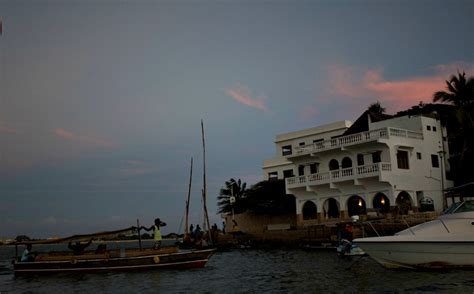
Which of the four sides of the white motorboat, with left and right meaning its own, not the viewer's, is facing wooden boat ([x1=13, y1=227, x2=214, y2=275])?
front

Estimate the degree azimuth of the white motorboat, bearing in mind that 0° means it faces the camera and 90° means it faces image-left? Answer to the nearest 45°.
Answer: approximately 90°

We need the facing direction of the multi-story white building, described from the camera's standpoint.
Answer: facing the viewer and to the left of the viewer

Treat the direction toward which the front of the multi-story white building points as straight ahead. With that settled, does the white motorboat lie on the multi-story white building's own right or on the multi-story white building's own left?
on the multi-story white building's own left

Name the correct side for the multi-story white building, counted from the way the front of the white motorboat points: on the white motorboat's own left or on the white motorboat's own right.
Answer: on the white motorboat's own right

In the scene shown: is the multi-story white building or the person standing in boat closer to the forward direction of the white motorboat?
the person standing in boat

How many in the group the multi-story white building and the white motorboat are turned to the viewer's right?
0

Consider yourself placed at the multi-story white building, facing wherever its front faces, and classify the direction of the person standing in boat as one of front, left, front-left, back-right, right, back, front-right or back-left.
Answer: front

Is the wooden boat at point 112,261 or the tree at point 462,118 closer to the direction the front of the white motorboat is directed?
the wooden boat

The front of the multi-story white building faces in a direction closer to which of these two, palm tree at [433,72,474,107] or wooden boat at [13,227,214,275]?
the wooden boat

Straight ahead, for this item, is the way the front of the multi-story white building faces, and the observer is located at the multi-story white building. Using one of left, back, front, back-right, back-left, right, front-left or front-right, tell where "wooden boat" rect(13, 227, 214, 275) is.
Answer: front
